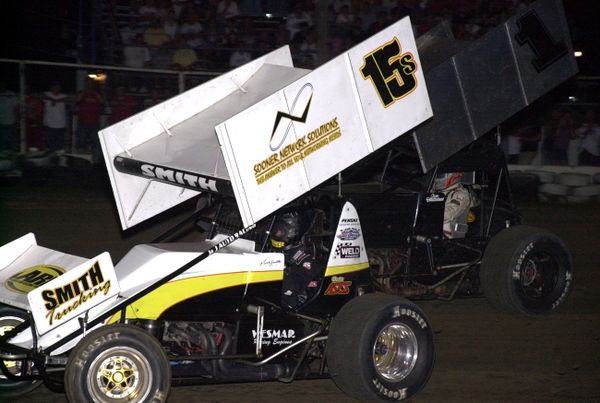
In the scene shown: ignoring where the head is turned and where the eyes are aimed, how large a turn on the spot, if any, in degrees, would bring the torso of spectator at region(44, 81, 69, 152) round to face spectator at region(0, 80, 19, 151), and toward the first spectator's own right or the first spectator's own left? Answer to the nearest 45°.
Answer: approximately 90° to the first spectator's own right

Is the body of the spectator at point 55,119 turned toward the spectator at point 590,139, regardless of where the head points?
no

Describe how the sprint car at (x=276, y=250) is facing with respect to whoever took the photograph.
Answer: facing the viewer and to the left of the viewer

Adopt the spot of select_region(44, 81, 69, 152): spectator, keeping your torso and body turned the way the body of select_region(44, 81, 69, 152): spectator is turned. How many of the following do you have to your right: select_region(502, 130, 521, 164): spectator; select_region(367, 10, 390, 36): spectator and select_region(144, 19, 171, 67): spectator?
0

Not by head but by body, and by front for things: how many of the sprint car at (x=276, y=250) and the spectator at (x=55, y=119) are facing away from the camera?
0

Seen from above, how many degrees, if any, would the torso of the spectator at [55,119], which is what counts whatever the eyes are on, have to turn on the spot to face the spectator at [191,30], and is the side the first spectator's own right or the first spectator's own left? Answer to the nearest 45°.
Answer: approximately 90° to the first spectator's own left

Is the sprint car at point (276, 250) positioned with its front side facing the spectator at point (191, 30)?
no

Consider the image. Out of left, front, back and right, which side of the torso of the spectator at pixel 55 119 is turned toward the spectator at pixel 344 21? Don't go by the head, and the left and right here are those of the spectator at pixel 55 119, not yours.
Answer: left

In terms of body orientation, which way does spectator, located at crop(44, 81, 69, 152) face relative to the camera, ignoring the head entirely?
toward the camera

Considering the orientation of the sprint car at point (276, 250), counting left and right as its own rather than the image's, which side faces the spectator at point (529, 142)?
back
